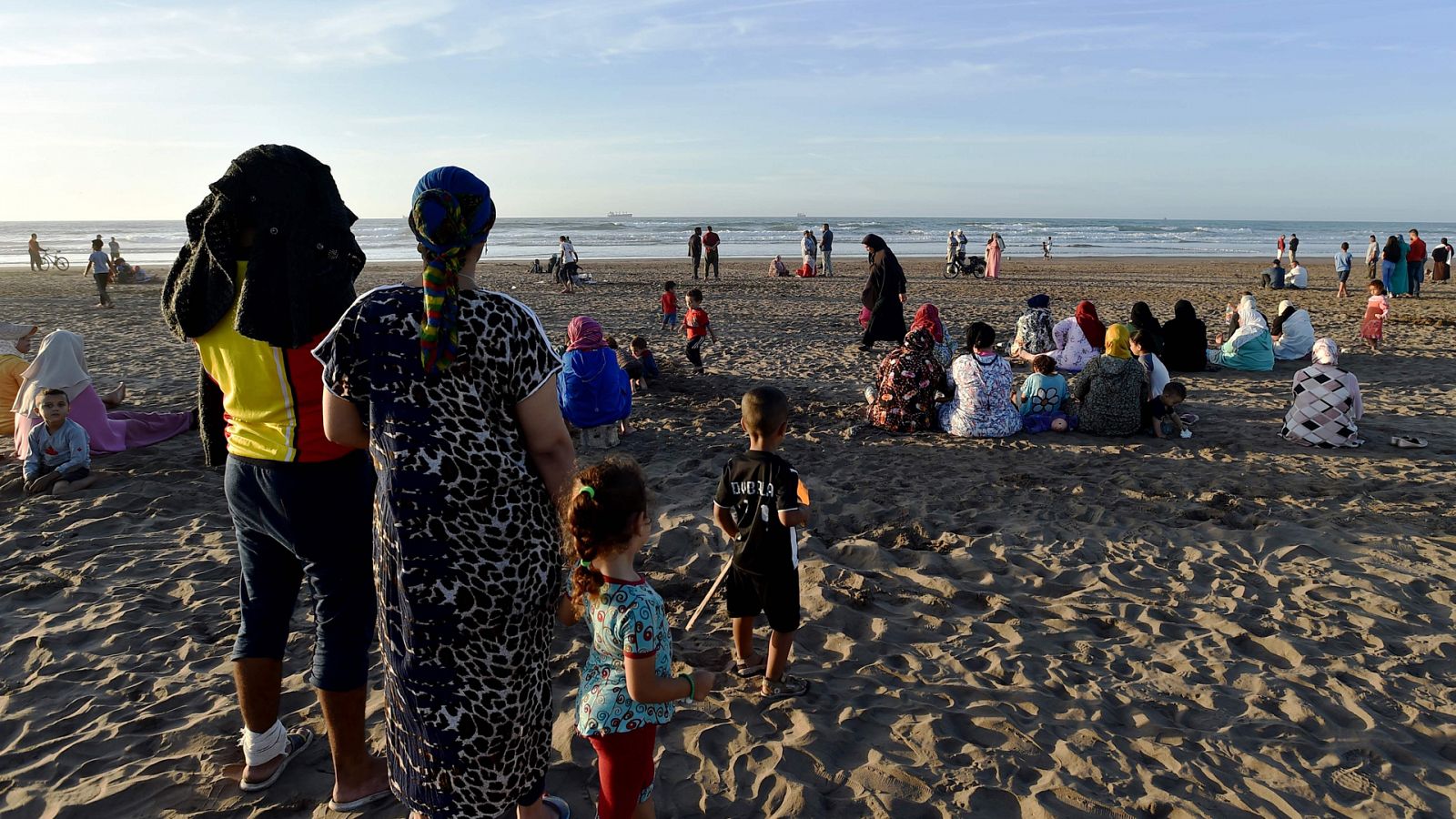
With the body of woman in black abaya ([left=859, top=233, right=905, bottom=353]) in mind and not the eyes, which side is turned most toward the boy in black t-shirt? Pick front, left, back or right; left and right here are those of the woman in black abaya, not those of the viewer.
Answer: left

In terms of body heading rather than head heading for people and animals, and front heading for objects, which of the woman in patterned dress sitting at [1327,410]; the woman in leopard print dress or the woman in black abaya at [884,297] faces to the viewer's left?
the woman in black abaya

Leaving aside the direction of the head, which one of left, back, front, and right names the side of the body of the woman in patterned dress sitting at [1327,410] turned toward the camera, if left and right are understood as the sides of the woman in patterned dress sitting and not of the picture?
back

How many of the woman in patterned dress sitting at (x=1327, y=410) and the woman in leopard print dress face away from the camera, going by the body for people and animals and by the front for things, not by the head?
2

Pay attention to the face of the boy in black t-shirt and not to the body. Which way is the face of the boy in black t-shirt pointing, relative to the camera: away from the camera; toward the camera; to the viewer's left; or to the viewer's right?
away from the camera

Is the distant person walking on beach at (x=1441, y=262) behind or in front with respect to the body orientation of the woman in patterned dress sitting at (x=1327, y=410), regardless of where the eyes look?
in front

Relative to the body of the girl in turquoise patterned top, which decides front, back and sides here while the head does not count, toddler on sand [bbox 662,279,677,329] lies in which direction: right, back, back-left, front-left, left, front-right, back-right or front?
front-left

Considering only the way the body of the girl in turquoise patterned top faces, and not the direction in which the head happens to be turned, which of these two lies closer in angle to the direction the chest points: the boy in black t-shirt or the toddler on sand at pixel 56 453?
the boy in black t-shirt

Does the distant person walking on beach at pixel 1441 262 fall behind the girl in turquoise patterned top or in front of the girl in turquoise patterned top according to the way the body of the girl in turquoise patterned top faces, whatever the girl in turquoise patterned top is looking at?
in front

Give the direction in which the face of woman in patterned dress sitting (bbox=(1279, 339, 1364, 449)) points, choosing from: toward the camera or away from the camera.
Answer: away from the camera

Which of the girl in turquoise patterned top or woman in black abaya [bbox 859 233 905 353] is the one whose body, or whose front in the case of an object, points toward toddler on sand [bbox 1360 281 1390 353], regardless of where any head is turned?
the girl in turquoise patterned top

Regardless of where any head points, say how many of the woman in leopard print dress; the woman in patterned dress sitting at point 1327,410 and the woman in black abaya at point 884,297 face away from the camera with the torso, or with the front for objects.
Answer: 2

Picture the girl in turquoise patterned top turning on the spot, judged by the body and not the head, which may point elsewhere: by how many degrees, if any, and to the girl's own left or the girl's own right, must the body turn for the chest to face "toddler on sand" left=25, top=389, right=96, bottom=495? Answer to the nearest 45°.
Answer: approximately 90° to the girl's own left

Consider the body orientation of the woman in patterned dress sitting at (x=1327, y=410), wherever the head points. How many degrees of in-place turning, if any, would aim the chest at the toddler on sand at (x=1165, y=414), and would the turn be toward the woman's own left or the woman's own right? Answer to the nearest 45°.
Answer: approximately 90° to the woman's own left

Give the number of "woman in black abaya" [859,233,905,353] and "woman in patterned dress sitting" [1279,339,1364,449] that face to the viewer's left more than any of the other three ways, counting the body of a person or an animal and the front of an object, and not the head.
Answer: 1

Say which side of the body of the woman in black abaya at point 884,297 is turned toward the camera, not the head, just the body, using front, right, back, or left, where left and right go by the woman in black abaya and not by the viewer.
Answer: left

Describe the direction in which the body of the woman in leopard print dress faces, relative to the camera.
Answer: away from the camera
